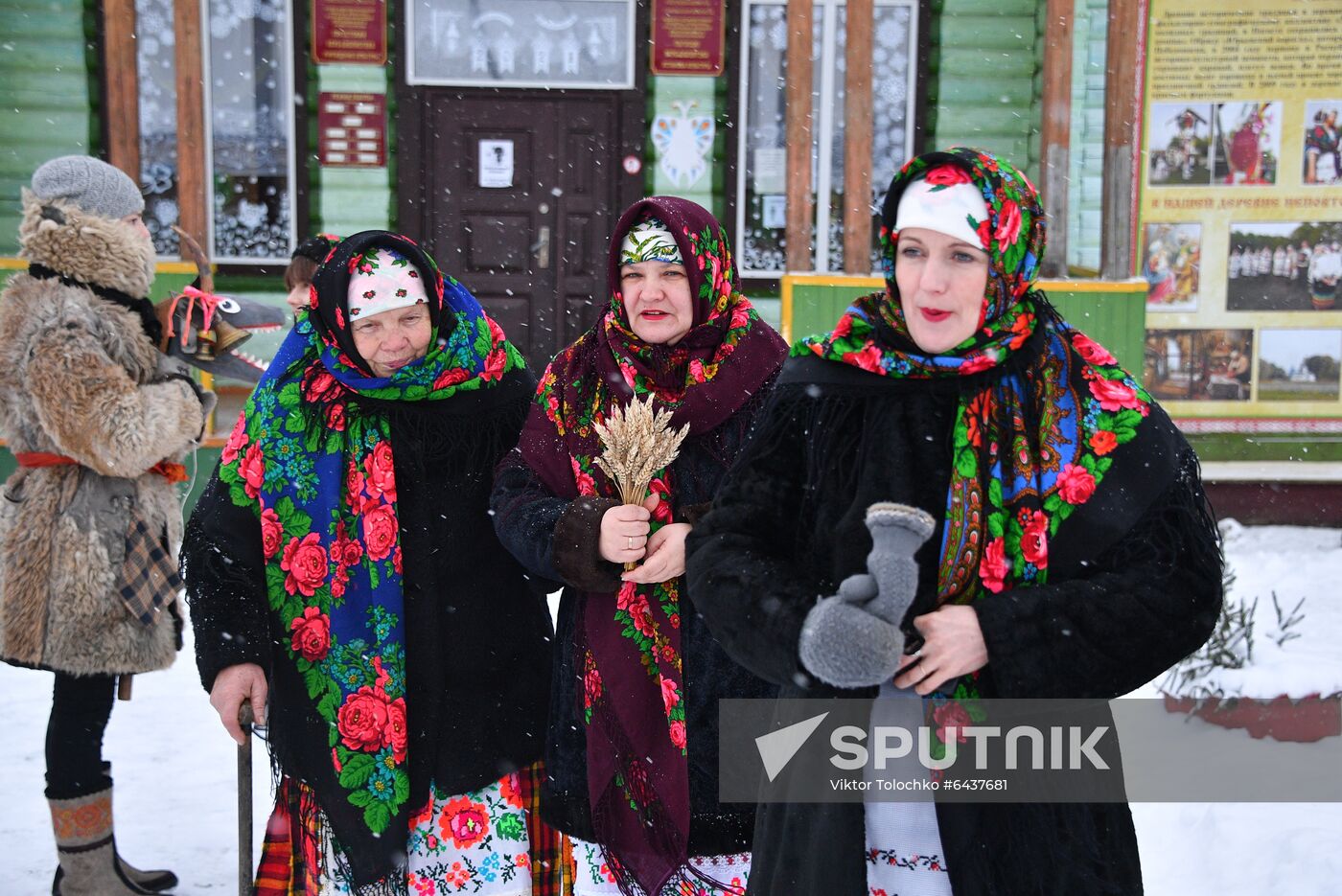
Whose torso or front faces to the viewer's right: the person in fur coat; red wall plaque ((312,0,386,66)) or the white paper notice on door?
the person in fur coat

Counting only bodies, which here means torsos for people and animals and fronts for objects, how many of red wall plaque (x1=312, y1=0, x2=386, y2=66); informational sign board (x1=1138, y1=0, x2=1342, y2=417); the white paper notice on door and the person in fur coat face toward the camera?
3

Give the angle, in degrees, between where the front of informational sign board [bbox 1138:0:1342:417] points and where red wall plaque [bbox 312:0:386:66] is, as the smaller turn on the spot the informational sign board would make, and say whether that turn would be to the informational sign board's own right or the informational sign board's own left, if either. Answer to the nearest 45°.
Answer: approximately 90° to the informational sign board's own right

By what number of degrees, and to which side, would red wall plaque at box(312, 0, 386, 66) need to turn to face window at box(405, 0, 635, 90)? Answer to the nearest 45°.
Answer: approximately 90° to its left

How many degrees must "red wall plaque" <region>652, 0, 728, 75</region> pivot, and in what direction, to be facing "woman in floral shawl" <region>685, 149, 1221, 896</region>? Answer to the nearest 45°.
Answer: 0° — it already faces them

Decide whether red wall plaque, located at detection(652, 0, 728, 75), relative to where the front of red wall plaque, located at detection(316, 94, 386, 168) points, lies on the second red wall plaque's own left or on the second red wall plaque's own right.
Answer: on the second red wall plaque's own left
